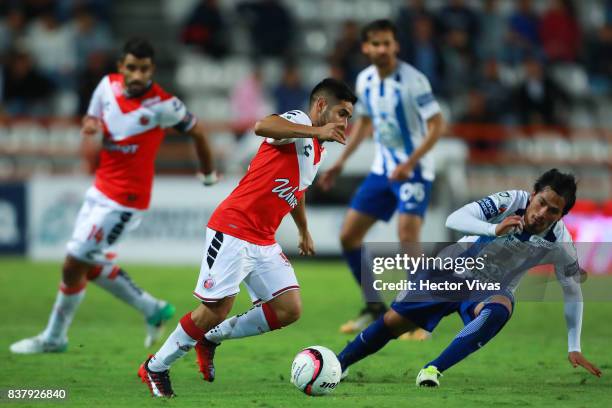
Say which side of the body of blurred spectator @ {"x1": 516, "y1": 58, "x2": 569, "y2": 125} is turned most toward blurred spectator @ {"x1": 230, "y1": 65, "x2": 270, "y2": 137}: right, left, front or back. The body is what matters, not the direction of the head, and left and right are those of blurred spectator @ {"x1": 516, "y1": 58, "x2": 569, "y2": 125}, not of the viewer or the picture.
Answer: right

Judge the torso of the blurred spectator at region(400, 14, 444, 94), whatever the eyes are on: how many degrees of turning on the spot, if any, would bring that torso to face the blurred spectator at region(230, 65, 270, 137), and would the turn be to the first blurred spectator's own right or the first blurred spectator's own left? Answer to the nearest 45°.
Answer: approximately 90° to the first blurred spectator's own right

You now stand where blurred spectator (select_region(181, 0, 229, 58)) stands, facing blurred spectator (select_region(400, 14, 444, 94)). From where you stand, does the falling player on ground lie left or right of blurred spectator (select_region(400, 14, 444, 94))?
right

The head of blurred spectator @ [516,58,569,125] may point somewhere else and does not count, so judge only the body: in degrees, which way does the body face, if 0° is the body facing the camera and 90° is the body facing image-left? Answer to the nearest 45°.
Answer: approximately 0°

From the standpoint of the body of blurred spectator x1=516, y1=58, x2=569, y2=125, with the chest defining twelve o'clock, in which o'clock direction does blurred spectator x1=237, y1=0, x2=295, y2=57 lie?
blurred spectator x1=237, y1=0, x2=295, y2=57 is roughly at 3 o'clock from blurred spectator x1=516, y1=58, x2=569, y2=125.

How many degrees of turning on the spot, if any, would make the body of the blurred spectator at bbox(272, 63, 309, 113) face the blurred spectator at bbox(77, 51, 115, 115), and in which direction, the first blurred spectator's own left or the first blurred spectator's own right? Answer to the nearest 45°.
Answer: approximately 90° to the first blurred spectator's own right

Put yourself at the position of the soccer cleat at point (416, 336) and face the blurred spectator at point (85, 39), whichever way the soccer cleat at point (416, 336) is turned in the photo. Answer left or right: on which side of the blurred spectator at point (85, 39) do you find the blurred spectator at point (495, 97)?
right
